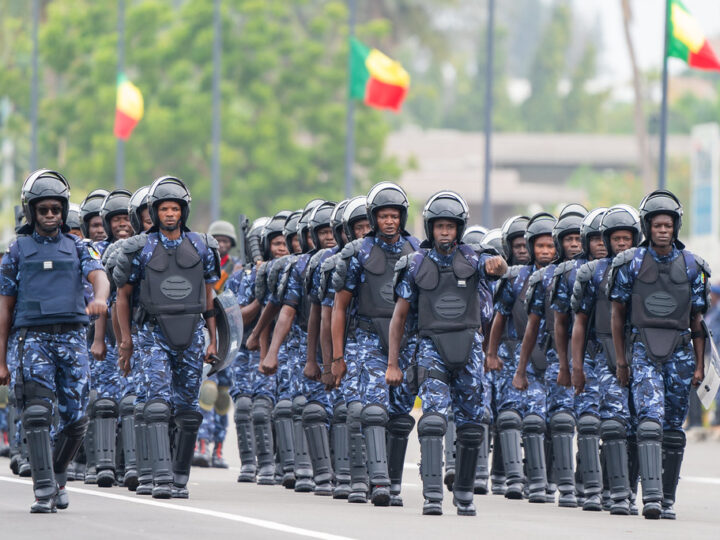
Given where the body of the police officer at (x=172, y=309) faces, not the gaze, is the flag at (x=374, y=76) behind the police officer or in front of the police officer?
behind

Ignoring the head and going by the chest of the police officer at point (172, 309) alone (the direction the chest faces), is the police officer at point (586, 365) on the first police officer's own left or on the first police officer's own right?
on the first police officer's own left

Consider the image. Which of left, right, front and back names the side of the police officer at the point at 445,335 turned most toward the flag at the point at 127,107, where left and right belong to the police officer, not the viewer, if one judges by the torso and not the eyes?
back

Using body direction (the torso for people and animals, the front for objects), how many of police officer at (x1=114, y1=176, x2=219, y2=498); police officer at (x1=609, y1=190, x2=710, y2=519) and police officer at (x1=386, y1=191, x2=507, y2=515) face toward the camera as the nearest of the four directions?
3

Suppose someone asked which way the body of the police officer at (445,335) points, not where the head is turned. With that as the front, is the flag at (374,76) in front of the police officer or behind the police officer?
behind

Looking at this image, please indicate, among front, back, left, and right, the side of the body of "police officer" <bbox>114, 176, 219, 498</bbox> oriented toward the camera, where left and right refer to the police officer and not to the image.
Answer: front

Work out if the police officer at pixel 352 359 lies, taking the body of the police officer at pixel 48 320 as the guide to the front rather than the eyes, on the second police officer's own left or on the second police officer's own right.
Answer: on the second police officer's own left

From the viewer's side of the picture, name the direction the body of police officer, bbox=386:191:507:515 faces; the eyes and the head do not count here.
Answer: toward the camera

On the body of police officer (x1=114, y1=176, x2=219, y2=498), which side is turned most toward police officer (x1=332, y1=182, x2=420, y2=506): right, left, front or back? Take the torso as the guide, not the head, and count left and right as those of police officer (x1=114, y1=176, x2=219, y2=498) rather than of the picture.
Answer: left

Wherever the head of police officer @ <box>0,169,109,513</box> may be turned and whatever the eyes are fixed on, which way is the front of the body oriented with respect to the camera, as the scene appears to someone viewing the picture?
toward the camera

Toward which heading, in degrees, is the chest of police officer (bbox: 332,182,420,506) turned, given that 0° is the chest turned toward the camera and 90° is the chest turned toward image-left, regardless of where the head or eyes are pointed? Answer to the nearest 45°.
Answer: approximately 0°

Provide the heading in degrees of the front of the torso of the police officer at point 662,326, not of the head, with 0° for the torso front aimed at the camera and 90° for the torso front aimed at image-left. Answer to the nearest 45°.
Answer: approximately 0°

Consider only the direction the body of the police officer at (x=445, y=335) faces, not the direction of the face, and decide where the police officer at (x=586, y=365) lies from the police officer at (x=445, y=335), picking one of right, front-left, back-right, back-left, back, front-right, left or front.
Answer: back-left
